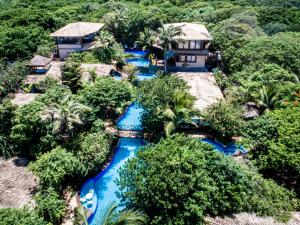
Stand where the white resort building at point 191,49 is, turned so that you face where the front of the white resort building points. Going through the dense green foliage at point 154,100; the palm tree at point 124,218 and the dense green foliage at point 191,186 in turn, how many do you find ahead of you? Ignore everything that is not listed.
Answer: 3

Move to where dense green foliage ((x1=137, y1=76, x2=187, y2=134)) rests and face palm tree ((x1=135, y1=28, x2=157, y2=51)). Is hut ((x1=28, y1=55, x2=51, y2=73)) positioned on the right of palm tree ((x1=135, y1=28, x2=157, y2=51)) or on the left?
left

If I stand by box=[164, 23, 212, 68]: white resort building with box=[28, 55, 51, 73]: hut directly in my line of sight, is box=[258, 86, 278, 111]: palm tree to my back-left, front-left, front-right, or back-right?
back-left

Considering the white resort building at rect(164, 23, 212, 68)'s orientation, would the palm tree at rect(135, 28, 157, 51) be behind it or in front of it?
behind

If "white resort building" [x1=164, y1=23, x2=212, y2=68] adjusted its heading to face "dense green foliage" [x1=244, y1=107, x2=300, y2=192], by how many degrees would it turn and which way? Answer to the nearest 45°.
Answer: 0° — it already faces it

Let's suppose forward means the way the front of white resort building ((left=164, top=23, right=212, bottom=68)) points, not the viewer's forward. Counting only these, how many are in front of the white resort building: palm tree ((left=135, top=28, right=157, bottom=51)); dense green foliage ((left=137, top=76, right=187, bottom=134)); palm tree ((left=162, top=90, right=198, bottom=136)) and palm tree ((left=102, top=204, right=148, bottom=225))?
3

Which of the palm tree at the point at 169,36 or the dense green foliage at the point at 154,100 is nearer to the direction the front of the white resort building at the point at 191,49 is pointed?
the dense green foliage

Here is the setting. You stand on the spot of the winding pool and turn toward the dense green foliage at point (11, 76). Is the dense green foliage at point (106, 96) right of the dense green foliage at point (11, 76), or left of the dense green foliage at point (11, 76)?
right

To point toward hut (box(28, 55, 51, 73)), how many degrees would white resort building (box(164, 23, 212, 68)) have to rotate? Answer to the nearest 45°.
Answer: approximately 90° to its right

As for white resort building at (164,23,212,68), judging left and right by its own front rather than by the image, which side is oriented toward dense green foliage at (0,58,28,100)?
right

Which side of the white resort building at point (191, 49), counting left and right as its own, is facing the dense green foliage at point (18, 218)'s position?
front

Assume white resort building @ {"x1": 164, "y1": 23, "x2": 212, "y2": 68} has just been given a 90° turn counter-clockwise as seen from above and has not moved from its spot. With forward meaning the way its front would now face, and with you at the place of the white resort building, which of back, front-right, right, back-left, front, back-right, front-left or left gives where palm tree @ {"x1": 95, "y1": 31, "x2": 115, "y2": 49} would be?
back

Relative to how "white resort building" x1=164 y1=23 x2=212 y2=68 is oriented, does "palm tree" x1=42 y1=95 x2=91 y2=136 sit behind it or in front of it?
in front

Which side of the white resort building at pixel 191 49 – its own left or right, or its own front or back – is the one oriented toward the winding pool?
front

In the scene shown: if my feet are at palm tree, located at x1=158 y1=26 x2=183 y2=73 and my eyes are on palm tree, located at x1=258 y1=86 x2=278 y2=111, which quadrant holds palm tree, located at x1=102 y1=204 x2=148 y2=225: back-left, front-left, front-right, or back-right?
front-right

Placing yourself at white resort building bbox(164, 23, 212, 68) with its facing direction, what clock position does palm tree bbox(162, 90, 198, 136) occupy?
The palm tree is roughly at 12 o'clock from the white resort building.

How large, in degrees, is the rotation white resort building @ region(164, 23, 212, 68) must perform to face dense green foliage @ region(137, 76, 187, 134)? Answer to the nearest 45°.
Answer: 0° — it already faces it

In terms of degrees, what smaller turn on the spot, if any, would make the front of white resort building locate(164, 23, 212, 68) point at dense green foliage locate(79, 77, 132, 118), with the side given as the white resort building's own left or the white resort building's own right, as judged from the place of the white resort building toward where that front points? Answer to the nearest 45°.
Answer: approximately 45° to the white resort building's own right

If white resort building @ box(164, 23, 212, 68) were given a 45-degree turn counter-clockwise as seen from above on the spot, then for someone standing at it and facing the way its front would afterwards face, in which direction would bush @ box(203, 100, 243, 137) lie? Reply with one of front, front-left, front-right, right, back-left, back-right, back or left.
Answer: front-right

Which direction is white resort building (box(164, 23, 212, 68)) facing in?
toward the camera
